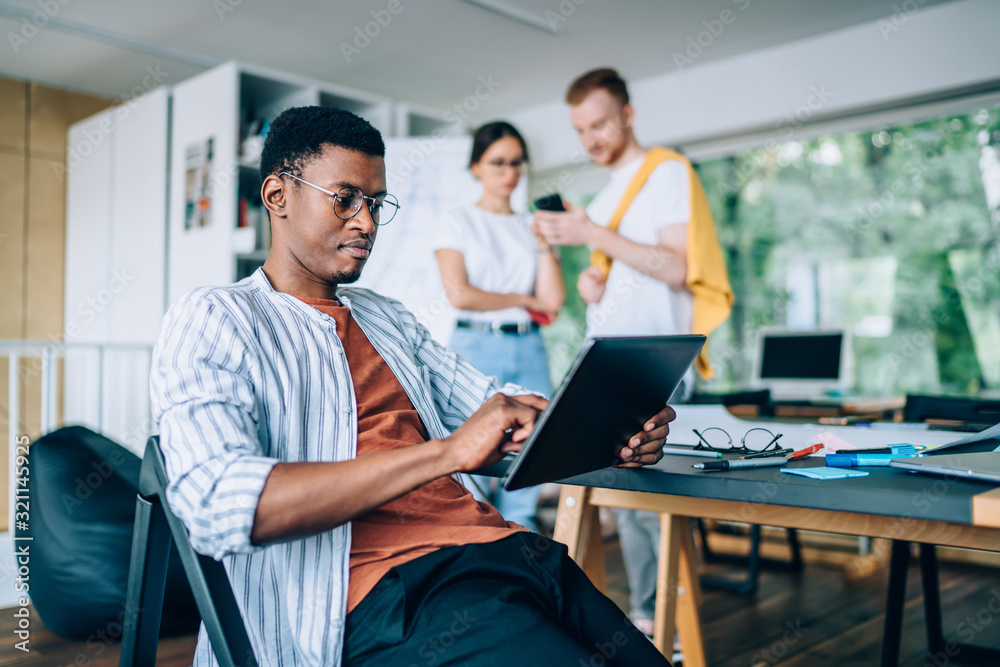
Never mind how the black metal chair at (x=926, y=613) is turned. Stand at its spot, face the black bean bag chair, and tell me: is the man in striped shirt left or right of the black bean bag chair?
left

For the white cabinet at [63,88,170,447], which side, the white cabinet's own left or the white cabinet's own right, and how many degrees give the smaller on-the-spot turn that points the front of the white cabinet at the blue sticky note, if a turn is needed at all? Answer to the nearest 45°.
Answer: approximately 45° to the white cabinet's own left

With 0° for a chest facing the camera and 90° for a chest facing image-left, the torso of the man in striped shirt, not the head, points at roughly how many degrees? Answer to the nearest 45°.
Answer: approximately 315°

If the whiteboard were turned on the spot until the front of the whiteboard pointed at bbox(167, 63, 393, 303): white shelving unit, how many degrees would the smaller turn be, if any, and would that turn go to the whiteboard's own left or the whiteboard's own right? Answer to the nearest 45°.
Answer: approximately 90° to the whiteboard's own right

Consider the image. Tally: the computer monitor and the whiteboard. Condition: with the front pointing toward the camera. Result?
2

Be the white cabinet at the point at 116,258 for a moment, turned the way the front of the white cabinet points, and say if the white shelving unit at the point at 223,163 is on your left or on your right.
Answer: on your left

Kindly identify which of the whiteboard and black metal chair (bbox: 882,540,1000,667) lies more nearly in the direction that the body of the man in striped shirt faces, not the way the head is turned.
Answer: the black metal chair

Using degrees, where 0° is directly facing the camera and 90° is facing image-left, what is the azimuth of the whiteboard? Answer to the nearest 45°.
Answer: approximately 0°

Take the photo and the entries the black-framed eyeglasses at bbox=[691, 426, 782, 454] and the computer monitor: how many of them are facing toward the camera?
2

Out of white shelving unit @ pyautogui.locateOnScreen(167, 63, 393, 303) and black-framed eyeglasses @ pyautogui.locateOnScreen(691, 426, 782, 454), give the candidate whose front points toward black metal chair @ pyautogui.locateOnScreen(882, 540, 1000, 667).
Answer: the white shelving unit

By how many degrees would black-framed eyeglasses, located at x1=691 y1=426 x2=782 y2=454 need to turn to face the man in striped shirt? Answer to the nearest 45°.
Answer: approximately 45° to its right
